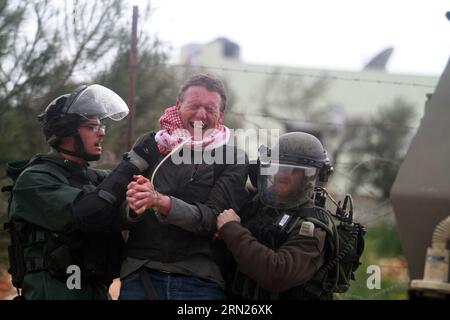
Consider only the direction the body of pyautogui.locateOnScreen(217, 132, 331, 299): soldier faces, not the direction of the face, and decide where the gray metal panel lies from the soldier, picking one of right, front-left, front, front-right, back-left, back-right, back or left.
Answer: back

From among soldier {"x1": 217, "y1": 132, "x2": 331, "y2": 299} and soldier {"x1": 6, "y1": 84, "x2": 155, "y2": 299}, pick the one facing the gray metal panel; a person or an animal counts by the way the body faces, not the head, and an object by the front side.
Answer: soldier {"x1": 6, "y1": 84, "x2": 155, "y2": 299}

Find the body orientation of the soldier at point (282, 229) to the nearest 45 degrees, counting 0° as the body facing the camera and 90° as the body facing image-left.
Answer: approximately 45°

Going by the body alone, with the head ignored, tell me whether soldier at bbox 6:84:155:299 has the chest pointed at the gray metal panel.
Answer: yes

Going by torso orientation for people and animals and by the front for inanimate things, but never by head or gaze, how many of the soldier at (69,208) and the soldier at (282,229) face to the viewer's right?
1

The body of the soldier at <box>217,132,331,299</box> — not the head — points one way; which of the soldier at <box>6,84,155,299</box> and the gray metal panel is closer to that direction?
the soldier

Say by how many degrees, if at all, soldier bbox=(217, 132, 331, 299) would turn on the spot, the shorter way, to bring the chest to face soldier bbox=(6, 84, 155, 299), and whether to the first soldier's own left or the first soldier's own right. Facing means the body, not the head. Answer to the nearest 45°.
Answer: approximately 45° to the first soldier's own right

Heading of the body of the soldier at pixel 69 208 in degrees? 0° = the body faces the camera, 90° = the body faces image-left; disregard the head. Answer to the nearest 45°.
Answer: approximately 270°

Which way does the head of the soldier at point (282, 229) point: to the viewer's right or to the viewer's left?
to the viewer's left

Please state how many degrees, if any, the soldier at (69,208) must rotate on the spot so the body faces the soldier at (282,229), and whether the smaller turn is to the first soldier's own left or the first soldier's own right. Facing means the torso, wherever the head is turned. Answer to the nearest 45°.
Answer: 0° — they already face them
